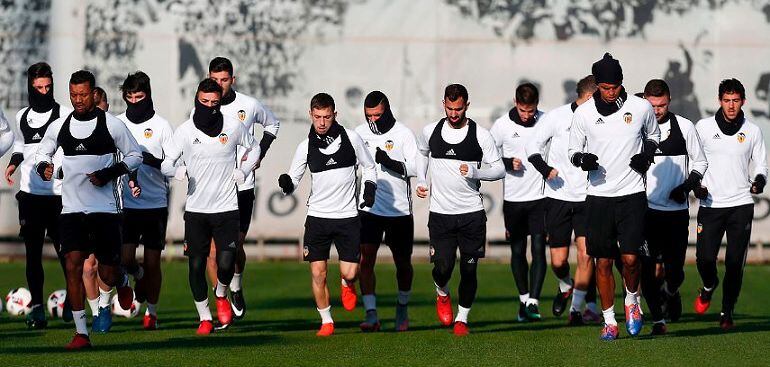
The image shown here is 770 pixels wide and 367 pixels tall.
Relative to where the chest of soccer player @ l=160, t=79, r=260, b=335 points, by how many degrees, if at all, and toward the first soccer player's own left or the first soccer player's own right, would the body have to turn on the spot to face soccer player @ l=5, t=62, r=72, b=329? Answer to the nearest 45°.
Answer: approximately 135° to the first soccer player's own right

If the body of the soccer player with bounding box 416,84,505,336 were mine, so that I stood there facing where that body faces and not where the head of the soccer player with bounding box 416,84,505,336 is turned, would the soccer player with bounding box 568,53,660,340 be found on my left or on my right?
on my left

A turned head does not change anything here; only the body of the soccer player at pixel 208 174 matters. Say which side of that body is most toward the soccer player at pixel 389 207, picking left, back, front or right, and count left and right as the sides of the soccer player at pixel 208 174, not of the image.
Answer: left

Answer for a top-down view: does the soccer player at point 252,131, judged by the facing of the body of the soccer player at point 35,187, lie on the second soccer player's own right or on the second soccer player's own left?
on the second soccer player's own left

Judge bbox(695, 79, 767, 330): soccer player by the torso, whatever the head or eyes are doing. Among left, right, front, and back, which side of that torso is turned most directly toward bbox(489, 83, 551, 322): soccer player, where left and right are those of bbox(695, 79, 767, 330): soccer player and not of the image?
right
